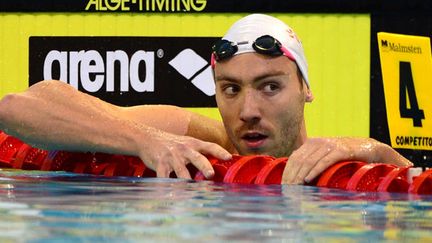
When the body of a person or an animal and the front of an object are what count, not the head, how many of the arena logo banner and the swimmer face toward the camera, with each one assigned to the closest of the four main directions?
2

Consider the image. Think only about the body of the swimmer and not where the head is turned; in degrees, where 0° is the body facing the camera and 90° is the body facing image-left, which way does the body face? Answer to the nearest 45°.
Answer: approximately 0°

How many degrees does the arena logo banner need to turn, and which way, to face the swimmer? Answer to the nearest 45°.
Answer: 0° — it already faces them

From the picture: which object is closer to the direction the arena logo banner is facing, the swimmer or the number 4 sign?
the swimmer

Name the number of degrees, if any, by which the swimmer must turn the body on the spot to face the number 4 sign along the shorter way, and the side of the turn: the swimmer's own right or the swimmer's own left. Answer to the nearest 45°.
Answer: approximately 135° to the swimmer's own left

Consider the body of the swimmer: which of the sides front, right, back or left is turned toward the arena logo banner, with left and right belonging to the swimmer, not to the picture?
back
